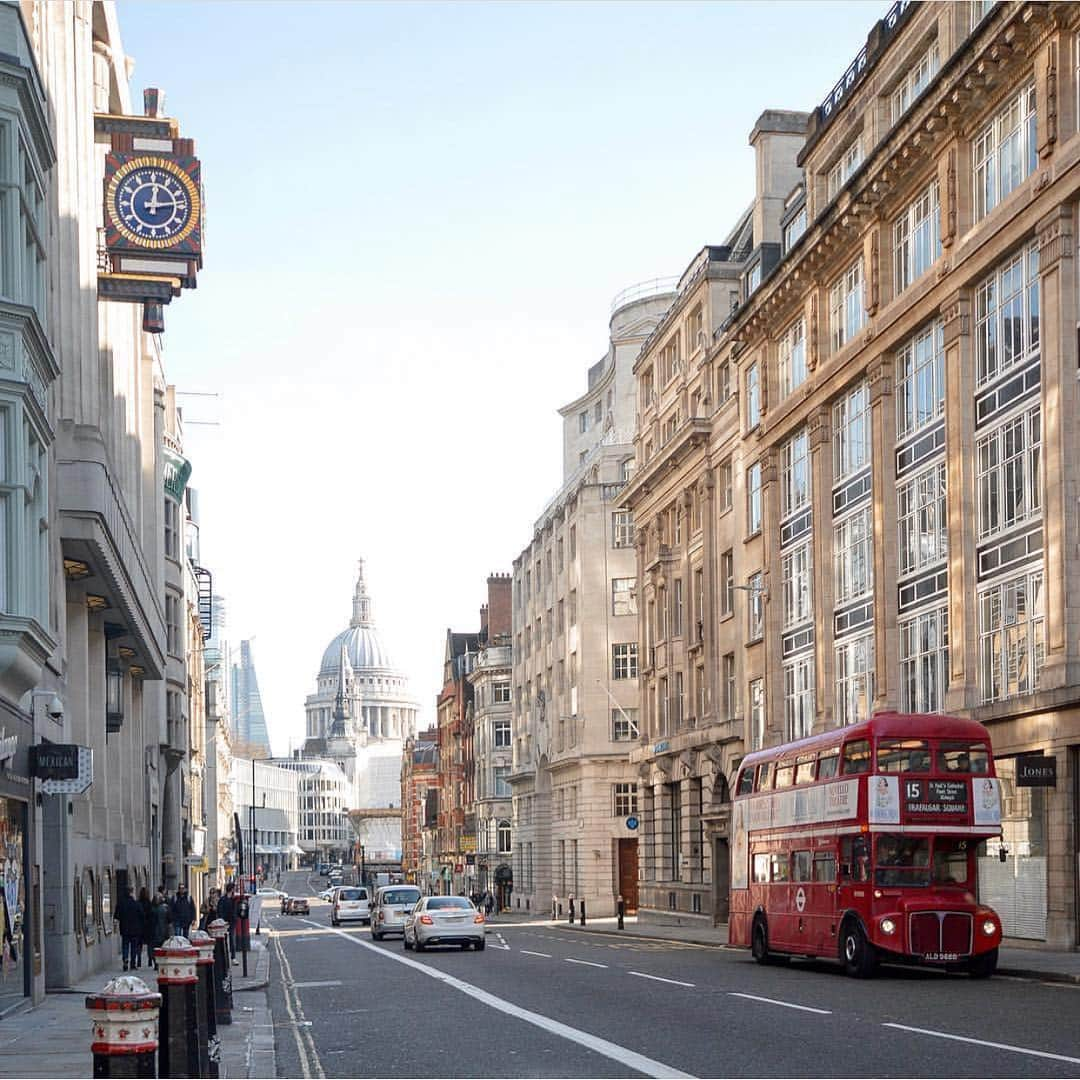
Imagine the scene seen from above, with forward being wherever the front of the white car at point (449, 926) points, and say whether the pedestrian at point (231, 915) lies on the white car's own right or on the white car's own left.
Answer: on the white car's own left

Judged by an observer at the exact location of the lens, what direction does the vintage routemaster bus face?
facing the viewer and to the right of the viewer

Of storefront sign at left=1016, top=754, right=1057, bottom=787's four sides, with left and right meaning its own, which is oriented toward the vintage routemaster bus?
front

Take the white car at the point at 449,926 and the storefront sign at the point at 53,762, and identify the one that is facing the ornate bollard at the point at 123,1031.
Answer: the storefront sign

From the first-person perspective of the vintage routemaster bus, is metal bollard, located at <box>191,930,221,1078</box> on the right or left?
on its right

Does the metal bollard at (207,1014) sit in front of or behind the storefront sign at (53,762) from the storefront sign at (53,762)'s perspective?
in front

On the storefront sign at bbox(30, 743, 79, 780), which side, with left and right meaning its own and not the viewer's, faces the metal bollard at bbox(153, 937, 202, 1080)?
front

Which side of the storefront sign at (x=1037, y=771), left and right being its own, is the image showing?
front

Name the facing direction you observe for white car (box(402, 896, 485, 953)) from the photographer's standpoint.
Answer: facing away from the viewer

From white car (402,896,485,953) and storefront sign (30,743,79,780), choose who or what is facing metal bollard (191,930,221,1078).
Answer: the storefront sign

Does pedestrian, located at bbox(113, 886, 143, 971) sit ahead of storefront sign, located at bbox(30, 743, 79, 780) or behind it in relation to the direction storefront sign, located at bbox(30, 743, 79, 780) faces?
behind

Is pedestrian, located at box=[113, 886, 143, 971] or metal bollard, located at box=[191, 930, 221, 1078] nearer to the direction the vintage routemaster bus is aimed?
the metal bollard
